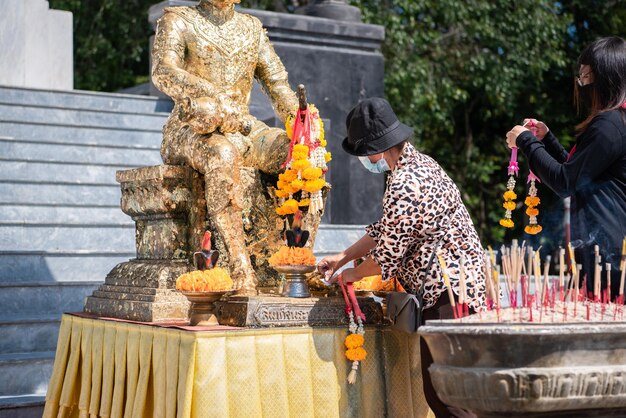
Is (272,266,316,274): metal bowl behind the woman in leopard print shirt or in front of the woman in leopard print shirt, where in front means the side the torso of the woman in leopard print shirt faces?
in front

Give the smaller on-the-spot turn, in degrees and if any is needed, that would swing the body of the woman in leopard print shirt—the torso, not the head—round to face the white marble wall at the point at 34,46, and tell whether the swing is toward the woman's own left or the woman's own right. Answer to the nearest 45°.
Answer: approximately 45° to the woman's own right

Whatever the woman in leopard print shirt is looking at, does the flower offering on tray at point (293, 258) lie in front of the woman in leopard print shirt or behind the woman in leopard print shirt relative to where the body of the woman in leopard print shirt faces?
in front

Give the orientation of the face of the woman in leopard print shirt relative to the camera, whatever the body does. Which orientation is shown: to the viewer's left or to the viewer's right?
to the viewer's left

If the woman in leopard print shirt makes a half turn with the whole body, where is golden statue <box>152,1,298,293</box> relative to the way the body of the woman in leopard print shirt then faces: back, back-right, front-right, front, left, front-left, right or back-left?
back-left

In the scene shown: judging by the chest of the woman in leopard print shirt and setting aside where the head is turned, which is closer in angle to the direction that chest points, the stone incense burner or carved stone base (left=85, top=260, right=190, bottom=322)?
the carved stone base

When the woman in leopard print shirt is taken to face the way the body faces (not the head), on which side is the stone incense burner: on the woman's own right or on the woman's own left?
on the woman's own left

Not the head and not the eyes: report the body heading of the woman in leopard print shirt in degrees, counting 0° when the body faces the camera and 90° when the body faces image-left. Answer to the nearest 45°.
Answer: approximately 90°

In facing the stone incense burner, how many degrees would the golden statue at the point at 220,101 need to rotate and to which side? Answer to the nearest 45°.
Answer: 0° — it already faces it

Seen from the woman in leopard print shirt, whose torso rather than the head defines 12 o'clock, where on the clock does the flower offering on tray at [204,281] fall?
The flower offering on tray is roughly at 12 o'clock from the woman in leopard print shirt.
